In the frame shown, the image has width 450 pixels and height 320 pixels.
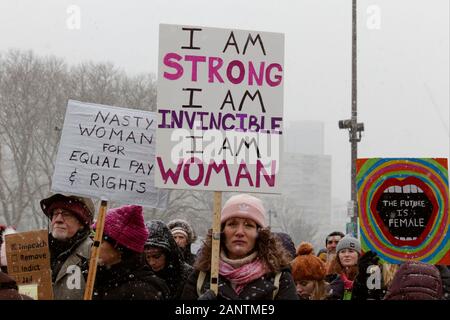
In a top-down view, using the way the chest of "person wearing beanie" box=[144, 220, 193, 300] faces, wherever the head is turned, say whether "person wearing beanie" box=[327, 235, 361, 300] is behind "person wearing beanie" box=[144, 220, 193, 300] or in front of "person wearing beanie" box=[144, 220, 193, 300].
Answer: behind

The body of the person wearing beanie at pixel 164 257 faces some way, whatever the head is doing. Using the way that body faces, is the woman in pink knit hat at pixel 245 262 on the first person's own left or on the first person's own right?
on the first person's own left

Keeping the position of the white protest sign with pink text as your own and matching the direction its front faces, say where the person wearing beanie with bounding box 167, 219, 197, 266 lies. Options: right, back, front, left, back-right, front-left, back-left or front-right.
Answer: back

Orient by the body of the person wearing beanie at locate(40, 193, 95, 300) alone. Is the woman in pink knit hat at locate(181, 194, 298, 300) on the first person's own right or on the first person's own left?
on the first person's own left

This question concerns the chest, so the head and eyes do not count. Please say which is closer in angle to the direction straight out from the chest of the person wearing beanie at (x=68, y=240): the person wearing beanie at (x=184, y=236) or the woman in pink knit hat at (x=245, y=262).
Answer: the woman in pink knit hat

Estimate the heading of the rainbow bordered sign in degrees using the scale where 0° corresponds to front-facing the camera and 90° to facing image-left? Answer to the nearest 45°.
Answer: approximately 0°
